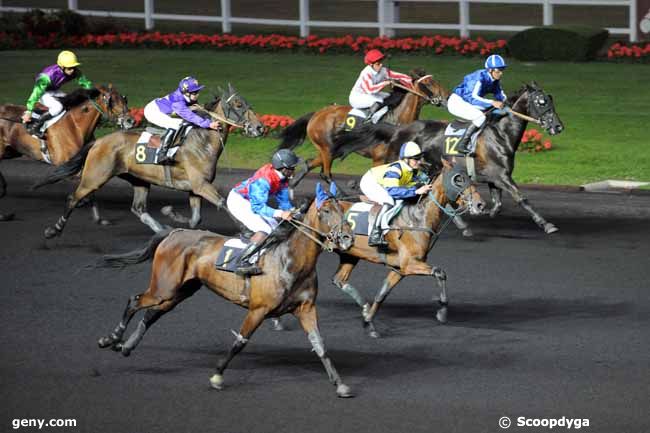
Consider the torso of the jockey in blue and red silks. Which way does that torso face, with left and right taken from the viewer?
facing to the right of the viewer

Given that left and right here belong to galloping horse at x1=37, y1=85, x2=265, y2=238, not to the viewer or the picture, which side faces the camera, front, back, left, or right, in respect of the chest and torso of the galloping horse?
right

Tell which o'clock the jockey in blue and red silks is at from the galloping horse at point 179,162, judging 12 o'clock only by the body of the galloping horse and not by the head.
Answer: The jockey in blue and red silks is roughly at 3 o'clock from the galloping horse.

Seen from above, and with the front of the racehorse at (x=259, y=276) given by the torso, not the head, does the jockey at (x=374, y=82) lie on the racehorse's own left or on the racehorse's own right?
on the racehorse's own left

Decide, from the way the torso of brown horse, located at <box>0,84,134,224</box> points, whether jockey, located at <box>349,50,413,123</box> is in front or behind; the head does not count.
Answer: in front

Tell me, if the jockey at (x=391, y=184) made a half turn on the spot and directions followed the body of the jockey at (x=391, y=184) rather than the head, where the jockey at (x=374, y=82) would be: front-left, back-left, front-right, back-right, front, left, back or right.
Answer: right

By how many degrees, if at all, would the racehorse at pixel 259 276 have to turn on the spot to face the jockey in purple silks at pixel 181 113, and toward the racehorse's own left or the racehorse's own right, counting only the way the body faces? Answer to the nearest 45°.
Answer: approximately 135° to the racehorse's own left

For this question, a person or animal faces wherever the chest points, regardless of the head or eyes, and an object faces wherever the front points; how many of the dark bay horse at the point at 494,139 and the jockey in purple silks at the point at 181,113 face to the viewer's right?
2

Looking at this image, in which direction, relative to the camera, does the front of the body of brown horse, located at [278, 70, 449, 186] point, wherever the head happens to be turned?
to the viewer's right

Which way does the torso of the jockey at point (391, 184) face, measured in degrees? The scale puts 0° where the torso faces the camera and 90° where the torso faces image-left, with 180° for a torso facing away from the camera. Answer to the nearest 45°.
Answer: approximately 270°

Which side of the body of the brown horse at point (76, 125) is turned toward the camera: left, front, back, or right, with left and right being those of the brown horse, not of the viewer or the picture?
right

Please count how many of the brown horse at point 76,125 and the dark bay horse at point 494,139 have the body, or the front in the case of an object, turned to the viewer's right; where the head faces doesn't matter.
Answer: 2

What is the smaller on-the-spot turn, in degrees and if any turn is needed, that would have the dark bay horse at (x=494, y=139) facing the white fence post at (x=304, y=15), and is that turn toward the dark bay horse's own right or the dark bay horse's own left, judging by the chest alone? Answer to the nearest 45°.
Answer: approximately 90° to the dark bay horse's own left

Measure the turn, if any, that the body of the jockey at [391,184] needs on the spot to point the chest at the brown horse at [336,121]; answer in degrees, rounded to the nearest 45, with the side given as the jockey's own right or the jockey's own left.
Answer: approximately 90° to the jockey's own left

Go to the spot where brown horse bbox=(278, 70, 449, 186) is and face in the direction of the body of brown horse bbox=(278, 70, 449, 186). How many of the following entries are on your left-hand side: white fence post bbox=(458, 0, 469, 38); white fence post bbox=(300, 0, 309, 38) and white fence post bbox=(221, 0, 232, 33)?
3
